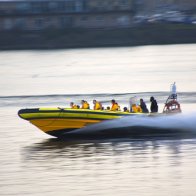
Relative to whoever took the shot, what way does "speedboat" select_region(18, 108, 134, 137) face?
facing to the left of the viewer
